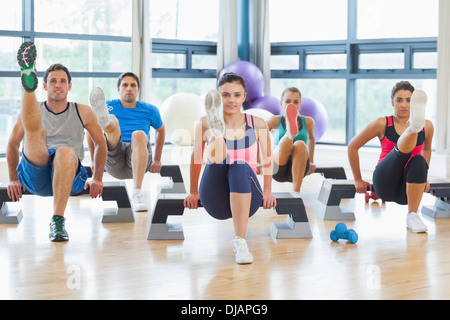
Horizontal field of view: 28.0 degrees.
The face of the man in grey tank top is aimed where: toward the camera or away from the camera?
toward the camera

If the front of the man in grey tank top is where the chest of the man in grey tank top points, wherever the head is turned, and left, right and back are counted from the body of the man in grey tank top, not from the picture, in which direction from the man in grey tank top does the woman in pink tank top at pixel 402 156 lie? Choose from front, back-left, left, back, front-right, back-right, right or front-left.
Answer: left

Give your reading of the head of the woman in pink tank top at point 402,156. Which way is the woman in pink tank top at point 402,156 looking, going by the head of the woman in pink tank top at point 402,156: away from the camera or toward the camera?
toward the camera

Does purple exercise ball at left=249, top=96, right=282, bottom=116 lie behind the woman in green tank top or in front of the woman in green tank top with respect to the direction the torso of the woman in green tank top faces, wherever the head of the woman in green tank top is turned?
behind

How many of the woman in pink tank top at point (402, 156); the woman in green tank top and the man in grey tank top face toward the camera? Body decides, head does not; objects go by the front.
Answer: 3

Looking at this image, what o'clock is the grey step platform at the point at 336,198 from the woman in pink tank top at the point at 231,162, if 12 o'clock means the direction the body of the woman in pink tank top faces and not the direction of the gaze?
The grey step platform is roughly at 7 o'clock from the woman in pink tank top.

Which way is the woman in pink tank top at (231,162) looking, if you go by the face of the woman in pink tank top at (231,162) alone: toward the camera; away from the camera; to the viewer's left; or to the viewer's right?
toward the camera

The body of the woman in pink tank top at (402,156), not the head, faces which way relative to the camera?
toward the camera

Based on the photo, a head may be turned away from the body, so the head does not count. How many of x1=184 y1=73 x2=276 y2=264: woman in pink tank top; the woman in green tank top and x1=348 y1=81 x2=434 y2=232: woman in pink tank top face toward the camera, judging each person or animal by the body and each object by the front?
3

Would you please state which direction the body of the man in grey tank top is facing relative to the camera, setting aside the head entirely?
toward the camera

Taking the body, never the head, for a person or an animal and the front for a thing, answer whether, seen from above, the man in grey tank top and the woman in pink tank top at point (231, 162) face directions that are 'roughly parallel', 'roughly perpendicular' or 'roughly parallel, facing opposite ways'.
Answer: roughly parallel

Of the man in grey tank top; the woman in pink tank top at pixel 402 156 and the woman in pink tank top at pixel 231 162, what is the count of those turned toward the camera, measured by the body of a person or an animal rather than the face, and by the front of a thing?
3

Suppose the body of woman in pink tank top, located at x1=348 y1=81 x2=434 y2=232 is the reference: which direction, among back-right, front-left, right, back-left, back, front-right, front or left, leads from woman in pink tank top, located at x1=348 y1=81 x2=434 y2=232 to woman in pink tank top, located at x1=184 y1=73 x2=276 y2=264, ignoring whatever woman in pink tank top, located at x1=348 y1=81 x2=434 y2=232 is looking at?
front-right

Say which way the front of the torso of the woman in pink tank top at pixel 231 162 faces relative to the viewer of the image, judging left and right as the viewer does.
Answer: facing the viewer

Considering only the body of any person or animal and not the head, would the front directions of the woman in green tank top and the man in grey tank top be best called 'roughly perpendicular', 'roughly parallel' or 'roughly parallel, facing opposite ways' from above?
roughly parallel
